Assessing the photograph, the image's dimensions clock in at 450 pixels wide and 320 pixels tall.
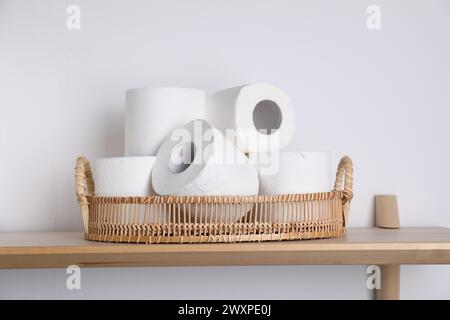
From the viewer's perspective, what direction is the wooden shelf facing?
toward the camera
